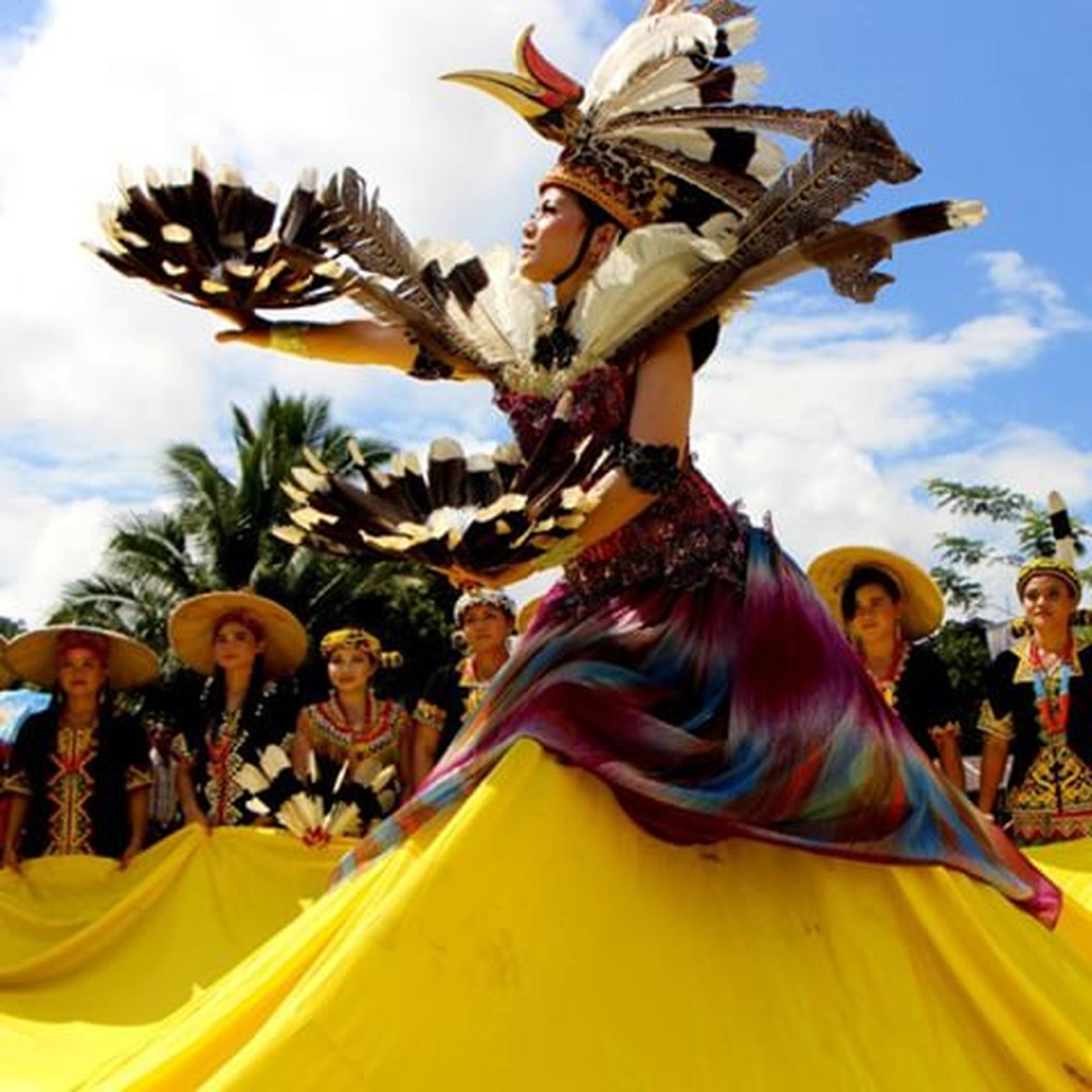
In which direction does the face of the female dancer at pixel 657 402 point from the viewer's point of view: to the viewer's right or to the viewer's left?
to the viewer's left

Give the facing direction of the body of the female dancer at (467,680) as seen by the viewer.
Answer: toward the camera

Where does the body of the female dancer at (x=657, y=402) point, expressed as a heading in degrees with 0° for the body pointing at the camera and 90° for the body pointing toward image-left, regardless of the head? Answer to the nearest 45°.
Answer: approximately 45°

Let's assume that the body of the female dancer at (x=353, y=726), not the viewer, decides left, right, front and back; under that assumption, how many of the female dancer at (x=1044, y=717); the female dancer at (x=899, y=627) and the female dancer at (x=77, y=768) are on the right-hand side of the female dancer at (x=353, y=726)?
1

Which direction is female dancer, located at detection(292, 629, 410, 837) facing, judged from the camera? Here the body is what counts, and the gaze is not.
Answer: toward the camera

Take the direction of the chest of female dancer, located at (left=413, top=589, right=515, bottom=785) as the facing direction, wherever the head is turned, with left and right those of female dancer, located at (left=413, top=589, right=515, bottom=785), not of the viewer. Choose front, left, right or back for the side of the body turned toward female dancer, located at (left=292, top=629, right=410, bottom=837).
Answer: right

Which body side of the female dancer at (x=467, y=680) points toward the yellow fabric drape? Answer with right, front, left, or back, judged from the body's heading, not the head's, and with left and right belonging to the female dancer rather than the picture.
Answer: front

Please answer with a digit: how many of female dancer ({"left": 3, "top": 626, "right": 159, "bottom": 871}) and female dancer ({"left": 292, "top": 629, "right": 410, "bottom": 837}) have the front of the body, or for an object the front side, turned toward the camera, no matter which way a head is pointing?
2

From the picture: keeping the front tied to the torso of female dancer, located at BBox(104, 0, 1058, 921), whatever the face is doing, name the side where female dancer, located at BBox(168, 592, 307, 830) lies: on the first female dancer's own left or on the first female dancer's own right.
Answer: on the first female dancer's own right

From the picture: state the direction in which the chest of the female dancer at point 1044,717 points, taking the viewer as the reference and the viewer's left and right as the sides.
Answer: facing the viewer

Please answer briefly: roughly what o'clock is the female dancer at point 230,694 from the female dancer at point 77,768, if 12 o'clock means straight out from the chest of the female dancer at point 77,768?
the female dancer at point 230,694 is roughly at 9 o'clock from the female dancer at point 77,768.

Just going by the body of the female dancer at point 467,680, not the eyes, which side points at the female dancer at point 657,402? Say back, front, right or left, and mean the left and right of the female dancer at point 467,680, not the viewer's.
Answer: front

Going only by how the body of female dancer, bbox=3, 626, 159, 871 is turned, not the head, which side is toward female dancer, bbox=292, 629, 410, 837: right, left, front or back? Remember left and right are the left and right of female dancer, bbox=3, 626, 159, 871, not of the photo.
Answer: left
